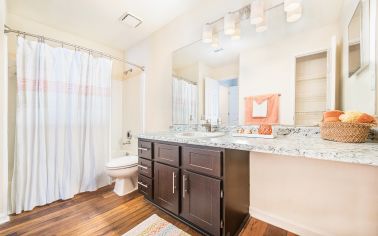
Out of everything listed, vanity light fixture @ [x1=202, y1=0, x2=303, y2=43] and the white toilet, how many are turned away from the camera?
0

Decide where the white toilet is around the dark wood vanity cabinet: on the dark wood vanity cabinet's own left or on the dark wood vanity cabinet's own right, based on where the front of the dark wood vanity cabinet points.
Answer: on the dark wood vanity cabinet's own right

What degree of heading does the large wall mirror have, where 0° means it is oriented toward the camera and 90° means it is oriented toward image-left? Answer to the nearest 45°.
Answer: approximately 45°

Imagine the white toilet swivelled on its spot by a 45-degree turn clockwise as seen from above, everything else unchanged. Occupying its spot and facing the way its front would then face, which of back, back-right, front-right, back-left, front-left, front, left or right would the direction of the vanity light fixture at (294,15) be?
back-left

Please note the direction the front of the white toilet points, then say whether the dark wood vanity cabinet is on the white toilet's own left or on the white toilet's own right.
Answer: on the white toilet's own left

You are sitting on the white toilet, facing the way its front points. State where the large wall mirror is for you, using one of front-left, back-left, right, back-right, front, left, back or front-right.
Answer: left

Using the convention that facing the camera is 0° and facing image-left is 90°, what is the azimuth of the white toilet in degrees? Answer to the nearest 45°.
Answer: approximately 45°

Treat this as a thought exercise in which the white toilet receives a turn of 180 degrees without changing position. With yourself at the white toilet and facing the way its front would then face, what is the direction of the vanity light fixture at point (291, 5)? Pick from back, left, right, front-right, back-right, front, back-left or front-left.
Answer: right
